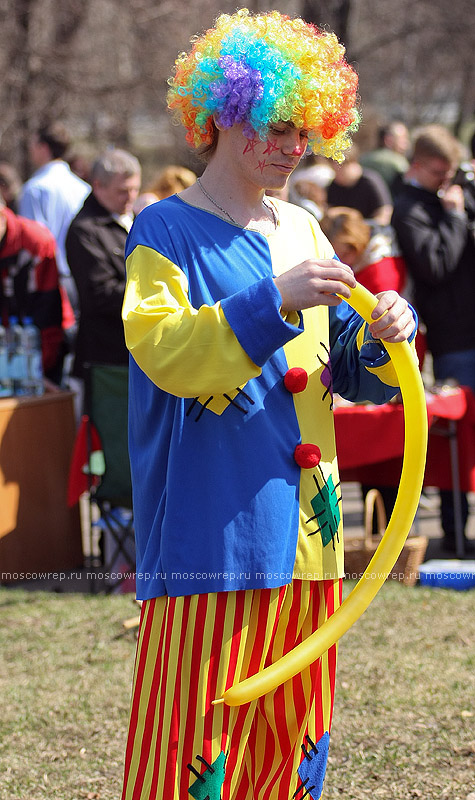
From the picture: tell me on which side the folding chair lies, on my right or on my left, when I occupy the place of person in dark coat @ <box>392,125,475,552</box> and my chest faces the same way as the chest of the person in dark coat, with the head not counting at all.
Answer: on my right

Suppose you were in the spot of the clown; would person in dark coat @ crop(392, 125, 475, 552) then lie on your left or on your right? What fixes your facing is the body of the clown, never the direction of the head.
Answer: on your left

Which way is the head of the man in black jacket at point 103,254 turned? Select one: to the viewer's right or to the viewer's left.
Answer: to the viewer's right

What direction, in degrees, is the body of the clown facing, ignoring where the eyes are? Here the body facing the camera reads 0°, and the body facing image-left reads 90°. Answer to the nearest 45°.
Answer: approximately 315°

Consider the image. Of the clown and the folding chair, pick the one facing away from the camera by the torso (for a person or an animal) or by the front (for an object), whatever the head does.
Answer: the folding chair

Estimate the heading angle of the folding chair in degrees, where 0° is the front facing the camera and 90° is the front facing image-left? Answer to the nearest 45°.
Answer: approximately 180°

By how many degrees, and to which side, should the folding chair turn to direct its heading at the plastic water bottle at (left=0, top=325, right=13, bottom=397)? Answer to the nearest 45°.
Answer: approximately 45° to its left
